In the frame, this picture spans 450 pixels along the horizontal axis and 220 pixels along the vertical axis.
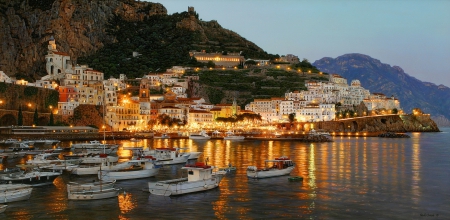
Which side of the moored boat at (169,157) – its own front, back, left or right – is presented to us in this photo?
right

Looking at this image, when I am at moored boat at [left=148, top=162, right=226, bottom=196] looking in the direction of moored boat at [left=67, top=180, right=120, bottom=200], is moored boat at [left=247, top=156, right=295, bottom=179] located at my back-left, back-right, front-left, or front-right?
back-right
